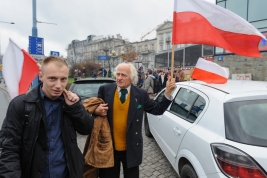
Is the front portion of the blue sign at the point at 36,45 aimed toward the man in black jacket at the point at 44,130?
yes

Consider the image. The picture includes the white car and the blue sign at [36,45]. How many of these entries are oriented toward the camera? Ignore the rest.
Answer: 1

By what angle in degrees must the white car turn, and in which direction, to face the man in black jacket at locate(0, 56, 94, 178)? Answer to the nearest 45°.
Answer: approximately 90° to its left

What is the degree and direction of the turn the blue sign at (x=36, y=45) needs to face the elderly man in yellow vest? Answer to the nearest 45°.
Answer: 0° — it already faces them

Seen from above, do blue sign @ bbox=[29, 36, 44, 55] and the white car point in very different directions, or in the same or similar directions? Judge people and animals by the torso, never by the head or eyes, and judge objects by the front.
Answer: very different directions

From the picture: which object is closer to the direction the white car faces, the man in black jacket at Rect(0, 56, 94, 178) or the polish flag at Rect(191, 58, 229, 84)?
the polish flag

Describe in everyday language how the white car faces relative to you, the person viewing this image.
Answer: facing away from the viewer and to the left of the viewer

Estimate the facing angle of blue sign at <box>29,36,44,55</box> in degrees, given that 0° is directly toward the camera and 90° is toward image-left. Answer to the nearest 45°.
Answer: approximately 0°

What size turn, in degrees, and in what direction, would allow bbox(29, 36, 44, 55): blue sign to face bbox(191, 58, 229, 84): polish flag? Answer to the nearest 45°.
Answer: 0° — it already faces it

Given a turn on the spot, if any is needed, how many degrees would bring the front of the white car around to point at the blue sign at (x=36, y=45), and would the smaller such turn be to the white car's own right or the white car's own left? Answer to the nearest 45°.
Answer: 0° — it already faces it
